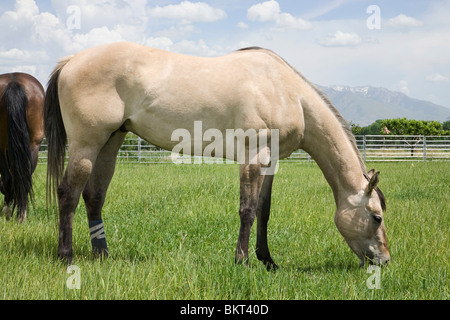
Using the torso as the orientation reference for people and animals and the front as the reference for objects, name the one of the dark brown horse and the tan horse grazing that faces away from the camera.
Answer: the dark brown horse

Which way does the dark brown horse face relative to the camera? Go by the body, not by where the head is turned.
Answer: away from the camera

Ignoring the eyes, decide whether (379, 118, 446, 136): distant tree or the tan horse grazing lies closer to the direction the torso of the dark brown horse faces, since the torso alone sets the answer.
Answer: the distant tree

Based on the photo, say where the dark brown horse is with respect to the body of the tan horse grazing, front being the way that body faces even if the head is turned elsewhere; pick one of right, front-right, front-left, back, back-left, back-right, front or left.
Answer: back-left

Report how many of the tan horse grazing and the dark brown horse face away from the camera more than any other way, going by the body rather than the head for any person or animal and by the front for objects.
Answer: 1

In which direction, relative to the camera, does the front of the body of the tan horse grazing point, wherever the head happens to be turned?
to the viewer's right

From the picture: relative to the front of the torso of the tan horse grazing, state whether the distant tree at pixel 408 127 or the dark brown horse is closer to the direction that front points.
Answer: the distant tree
